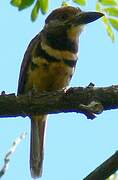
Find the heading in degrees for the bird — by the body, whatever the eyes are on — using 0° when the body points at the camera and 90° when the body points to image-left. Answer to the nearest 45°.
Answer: approximately 315°

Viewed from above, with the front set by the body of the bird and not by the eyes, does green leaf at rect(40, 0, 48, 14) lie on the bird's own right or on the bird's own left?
on the bird's own right
